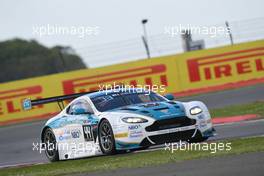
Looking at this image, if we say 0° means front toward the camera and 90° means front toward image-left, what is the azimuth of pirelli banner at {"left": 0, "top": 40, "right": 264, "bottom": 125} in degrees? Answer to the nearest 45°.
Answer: approximately 0°

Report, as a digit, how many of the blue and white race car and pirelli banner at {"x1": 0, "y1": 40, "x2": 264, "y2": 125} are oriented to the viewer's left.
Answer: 0

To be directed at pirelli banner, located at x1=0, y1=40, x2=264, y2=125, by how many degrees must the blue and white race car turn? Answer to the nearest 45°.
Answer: approximately 135° to its left

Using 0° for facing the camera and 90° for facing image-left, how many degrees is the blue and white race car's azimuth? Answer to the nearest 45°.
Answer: approximately 315°

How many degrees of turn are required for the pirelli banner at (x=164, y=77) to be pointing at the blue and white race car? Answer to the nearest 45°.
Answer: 0° — it already faces it
